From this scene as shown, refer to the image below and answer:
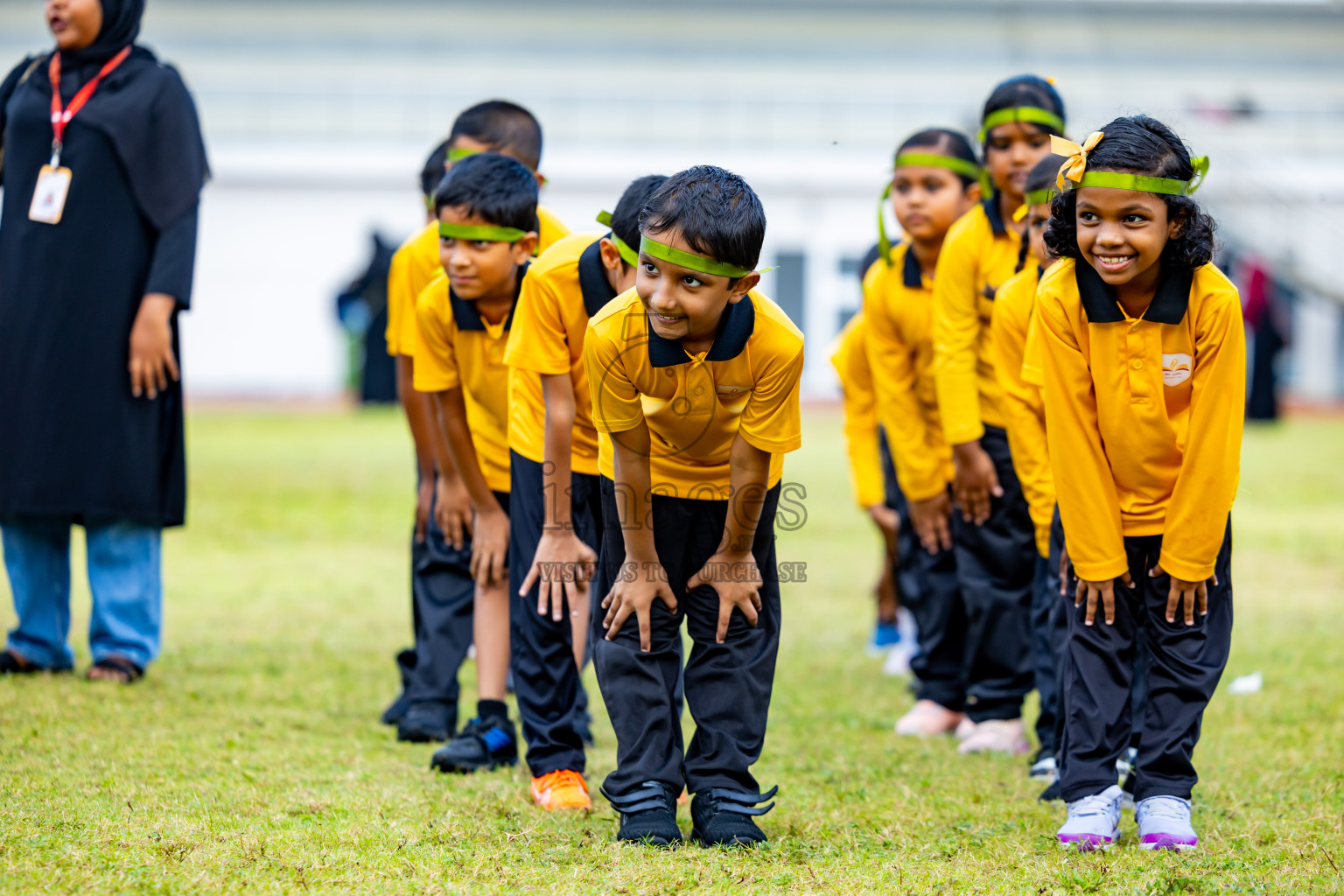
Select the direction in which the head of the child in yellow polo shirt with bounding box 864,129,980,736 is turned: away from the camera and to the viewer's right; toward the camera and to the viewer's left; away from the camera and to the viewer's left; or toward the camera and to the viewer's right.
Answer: toward the camera and to the viewer's left

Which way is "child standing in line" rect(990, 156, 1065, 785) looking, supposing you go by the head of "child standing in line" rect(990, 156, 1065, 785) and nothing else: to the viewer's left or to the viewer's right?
to the viewer's left

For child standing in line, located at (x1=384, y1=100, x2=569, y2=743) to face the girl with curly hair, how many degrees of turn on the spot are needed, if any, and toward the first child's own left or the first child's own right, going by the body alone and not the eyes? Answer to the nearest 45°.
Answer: approximately 45° to the first child's own left

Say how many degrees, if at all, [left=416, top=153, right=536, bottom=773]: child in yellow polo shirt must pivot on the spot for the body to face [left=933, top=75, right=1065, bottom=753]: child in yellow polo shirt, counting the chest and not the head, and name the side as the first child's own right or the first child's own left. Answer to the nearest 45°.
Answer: approximately 135° to the first child's own left

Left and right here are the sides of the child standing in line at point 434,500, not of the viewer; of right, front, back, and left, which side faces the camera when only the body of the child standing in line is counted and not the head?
front

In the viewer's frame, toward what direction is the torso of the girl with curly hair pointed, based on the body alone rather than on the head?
toward the camera

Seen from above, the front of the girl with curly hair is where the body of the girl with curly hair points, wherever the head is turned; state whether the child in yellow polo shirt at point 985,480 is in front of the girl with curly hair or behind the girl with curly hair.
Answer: behind

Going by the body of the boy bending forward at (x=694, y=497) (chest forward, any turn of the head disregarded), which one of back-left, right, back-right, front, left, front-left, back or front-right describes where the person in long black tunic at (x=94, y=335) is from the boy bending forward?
back-right

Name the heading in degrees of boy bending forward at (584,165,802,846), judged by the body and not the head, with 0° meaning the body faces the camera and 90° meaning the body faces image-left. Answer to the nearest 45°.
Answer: approximately 0°

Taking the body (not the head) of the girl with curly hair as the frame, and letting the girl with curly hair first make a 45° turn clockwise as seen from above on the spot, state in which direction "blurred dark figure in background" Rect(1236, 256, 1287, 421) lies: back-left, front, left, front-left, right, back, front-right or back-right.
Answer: back-right

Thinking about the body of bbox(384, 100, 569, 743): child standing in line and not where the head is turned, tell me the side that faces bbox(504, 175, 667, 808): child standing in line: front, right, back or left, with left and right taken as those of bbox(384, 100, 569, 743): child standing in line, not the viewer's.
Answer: front
